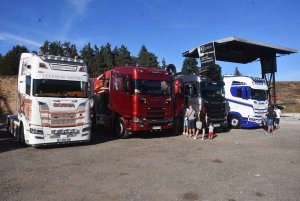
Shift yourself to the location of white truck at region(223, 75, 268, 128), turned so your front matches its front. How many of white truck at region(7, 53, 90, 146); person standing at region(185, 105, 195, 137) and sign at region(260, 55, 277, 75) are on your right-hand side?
2

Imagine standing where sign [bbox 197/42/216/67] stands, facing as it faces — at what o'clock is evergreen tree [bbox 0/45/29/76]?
The evergreen tree is roughly at 4 o'clock from the sign.

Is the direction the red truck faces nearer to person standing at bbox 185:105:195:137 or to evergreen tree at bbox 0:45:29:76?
the person standing

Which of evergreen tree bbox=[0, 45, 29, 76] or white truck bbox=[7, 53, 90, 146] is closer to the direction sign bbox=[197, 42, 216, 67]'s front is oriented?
the white truck

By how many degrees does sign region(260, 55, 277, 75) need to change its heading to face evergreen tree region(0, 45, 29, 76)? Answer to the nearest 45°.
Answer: approximately 90° to its right

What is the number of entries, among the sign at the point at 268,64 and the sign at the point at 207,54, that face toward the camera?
2

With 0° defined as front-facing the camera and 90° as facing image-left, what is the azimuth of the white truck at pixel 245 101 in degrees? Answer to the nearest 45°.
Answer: approximately 315°

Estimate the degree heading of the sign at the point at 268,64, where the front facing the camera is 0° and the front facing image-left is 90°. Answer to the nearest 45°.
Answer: approximately 0°

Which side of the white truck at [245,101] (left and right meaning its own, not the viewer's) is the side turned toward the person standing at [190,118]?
right

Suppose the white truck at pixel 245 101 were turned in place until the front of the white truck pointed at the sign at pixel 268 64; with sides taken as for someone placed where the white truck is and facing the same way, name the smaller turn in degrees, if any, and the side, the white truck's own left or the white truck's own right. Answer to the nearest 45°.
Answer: approximately 135° to the white truck's own left

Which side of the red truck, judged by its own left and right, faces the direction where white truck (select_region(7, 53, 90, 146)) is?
right

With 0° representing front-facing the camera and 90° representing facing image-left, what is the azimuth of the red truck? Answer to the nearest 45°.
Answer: approximately 315°

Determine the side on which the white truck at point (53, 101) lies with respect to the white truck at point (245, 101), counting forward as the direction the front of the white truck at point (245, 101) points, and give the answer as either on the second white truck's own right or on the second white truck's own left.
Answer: on the second white truck's own right
